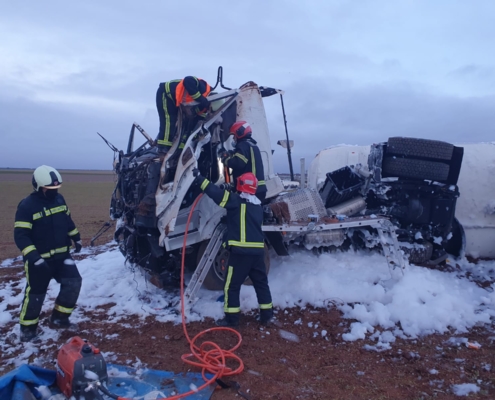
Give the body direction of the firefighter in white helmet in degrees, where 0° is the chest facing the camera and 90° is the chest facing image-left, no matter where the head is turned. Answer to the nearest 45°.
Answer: approximately 315°

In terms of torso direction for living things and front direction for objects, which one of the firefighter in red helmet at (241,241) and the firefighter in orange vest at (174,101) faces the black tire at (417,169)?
the firefighter in orange vest

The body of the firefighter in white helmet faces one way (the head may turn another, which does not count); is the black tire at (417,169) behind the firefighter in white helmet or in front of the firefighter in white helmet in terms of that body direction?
in front

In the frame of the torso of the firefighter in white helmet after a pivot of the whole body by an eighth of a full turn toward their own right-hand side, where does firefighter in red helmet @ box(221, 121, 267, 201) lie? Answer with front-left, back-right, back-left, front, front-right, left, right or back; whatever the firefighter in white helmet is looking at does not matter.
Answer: left

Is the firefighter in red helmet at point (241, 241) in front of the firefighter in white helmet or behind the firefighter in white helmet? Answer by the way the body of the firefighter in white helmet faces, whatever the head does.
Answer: in front

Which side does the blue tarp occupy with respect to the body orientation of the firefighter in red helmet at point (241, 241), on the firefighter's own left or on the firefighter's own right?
on the firefighter's own left

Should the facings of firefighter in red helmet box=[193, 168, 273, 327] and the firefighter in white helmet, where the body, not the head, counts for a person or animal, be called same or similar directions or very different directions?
very different directions

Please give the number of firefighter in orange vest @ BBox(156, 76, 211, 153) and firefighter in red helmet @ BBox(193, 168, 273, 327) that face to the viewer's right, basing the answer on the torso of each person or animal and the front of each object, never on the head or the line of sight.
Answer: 1

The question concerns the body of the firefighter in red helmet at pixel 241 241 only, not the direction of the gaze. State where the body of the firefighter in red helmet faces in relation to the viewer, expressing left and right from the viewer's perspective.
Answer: facing away from the viewer and to the left of the viewer

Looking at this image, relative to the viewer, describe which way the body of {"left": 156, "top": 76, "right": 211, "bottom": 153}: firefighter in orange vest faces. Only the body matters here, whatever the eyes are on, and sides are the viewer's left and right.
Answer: facing to the right of the viewer
